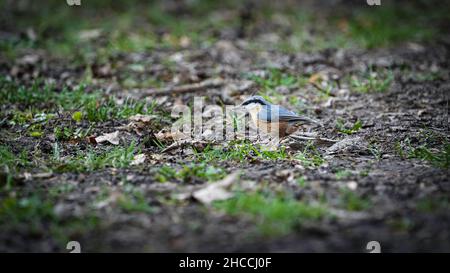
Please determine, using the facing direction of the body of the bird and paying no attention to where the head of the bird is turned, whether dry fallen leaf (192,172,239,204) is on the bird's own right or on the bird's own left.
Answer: on the bird's own left

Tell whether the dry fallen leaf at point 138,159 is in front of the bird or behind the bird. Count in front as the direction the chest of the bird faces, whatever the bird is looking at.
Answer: in front

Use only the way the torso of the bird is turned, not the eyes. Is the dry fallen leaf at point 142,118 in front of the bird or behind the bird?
in front

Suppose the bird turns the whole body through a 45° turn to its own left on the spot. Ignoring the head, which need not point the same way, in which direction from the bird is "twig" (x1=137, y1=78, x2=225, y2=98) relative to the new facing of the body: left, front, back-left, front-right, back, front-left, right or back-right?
right

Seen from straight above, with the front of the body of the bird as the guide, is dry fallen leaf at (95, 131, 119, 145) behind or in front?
in front

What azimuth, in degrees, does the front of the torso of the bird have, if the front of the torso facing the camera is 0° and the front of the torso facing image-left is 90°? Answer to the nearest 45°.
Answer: approximately 90°
